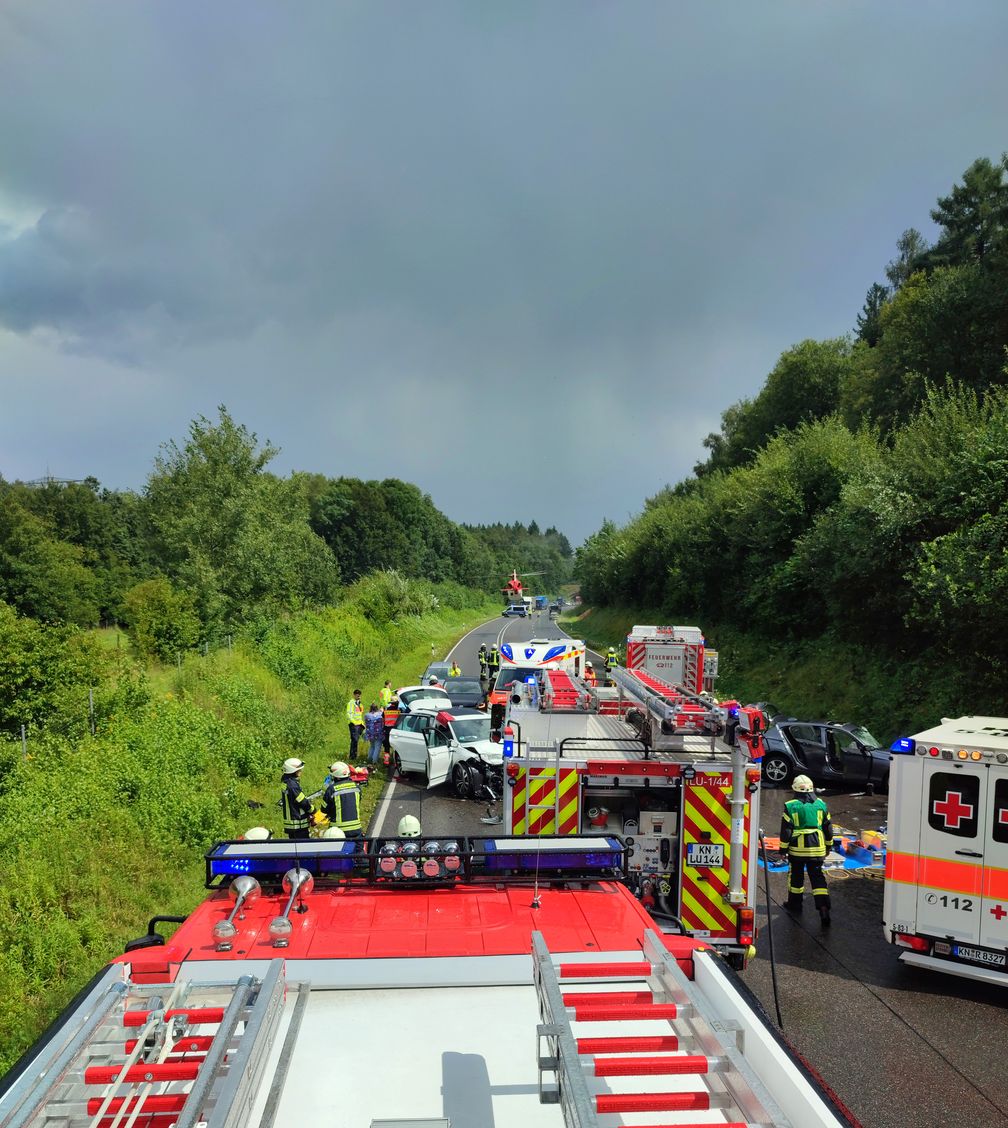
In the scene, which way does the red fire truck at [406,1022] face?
away from the camera

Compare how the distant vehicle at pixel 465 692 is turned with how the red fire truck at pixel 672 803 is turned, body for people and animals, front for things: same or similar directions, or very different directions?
very different directions

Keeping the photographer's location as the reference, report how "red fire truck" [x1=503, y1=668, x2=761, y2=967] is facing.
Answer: facing away from the viewer

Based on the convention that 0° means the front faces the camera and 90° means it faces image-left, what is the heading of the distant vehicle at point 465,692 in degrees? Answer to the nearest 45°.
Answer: approximately 0°

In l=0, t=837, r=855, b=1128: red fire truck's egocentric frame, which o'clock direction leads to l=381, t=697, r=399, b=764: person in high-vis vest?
The person in high-vis vest is roughly at 12 o'clock from the red fire truck.

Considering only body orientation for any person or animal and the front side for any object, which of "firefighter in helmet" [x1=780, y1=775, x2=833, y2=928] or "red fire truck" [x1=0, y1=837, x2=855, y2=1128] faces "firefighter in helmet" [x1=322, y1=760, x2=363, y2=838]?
the red fire truck

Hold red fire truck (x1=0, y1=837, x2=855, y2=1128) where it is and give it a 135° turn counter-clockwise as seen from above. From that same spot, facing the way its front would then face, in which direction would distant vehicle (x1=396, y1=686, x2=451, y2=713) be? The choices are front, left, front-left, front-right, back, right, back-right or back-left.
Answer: back-right

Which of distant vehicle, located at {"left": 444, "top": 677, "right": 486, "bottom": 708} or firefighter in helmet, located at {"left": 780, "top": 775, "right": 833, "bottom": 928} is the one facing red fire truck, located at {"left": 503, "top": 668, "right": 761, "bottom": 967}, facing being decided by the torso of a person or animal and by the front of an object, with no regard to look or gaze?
the distant vehicle

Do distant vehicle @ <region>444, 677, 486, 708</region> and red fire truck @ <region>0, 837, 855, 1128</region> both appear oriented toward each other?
yes
